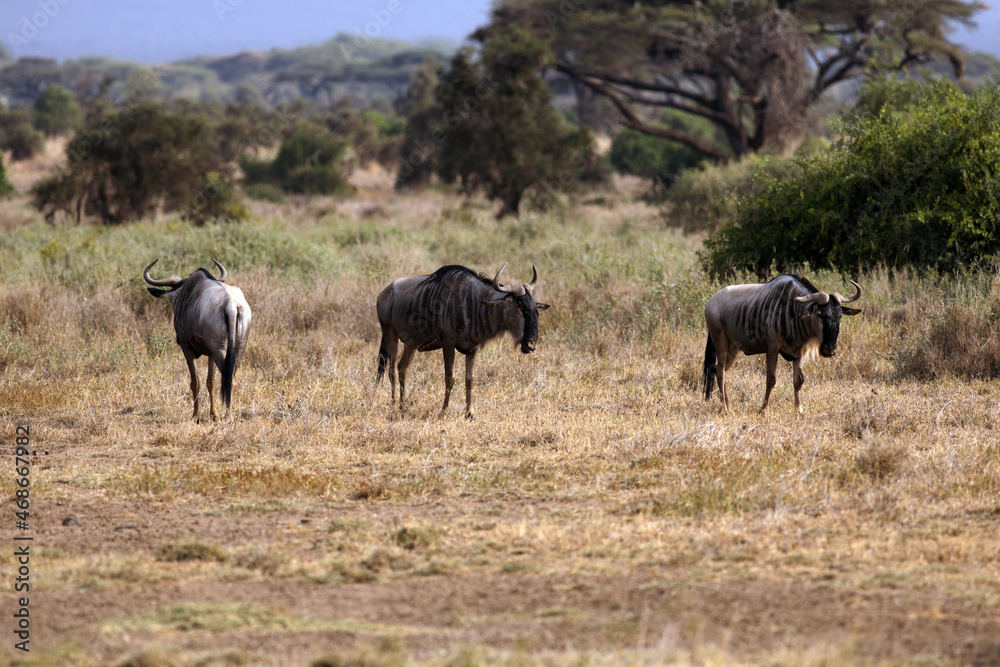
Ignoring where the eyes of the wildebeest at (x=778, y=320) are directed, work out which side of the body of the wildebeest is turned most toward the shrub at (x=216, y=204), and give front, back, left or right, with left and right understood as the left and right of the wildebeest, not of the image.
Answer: back

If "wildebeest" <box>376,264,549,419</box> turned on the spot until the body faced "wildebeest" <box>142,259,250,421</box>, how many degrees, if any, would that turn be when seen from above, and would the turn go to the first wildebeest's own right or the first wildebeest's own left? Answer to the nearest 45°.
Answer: approximately 135° to the first wildebeest's own right

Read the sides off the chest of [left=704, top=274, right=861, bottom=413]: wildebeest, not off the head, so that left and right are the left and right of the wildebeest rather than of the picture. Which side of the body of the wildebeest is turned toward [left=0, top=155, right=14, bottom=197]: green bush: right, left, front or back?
back

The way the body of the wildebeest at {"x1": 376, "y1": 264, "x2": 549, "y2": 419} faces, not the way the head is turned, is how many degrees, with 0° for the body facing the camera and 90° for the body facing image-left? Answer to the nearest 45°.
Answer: approximately 315°

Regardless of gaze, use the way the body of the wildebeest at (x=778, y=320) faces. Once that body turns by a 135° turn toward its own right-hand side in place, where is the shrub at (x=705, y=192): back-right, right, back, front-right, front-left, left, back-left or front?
right

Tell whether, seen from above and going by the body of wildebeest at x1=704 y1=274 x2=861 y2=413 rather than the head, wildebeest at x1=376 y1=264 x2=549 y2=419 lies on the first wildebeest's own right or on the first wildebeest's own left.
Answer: on the first wildebeest's own right

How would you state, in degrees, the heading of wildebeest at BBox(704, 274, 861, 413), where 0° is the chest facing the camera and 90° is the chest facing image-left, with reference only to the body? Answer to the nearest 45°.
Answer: approximately 315°

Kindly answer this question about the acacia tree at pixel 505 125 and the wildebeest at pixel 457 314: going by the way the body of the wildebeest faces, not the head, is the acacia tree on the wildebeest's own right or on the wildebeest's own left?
on the wildebeest's own left

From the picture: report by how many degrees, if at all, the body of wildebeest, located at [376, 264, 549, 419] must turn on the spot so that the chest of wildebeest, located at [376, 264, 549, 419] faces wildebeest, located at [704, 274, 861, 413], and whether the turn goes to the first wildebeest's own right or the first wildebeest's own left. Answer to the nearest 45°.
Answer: approximately 45° to the first wildebeest's own left
